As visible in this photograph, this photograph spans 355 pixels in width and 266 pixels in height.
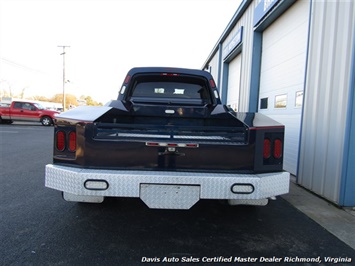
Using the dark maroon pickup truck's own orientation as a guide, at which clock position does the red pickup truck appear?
The red pickup truck is roughly at 11 o'clock from the dark maroon pickup truck.

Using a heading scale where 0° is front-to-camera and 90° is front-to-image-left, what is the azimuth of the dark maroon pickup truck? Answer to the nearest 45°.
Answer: approximately 180°
